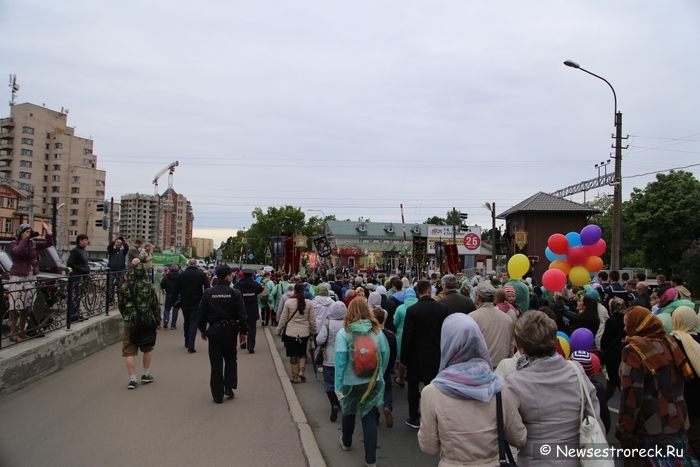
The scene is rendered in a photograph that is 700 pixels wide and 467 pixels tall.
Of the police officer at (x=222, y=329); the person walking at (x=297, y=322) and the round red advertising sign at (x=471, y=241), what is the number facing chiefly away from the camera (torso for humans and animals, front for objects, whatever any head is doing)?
2

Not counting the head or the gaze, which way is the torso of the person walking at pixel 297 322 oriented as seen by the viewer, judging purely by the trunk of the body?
away from the camera

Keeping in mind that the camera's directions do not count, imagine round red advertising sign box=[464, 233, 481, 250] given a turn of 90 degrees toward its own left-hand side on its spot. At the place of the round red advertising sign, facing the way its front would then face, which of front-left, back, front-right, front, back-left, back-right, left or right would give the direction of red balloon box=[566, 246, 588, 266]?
right

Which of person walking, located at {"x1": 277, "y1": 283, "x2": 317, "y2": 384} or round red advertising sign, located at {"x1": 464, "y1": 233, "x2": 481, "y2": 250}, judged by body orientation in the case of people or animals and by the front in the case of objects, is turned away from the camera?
the person walking

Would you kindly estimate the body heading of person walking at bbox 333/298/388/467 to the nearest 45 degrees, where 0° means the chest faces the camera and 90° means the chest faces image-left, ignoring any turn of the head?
approximately 180°

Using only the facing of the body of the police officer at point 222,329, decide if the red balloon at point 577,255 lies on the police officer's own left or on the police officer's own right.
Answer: on the police officer's own right

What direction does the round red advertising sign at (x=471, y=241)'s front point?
toward the camera

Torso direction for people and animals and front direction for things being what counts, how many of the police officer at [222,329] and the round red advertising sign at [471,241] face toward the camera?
1

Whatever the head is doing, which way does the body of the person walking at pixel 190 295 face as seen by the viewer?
away from the camera

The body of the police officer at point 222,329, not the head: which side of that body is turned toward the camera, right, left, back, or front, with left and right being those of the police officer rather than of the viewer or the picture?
back

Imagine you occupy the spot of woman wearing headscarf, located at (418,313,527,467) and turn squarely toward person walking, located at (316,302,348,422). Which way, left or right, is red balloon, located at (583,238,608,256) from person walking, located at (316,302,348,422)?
right

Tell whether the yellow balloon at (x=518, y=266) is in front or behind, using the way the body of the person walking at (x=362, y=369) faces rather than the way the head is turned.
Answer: in front

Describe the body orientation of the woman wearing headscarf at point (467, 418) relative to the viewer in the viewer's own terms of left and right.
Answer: facing away from the viewer

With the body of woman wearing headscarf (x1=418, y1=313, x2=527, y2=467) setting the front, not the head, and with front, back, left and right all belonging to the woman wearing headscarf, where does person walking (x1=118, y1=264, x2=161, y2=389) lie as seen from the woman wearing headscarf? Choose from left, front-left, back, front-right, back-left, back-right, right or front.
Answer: front-left

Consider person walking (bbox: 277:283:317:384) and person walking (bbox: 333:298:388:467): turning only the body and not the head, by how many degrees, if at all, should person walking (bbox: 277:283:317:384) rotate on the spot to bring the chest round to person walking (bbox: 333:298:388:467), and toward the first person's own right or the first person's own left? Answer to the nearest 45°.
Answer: approximately 180°

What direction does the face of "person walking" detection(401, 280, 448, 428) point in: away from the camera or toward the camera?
away from the camera

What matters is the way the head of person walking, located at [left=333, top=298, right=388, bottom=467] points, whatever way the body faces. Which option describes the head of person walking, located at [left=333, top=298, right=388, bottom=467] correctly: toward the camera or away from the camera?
away from the camera
